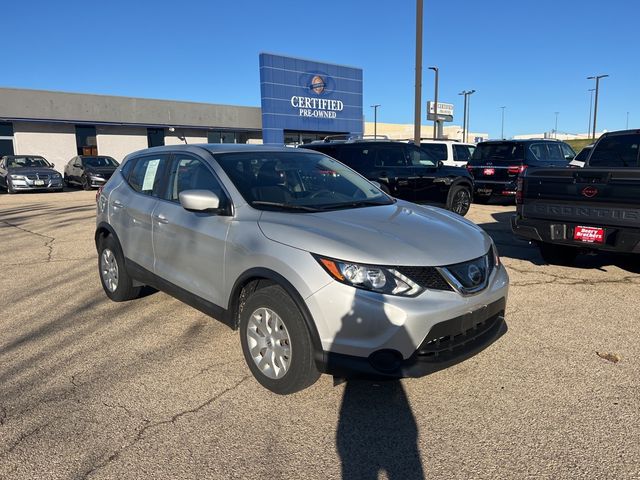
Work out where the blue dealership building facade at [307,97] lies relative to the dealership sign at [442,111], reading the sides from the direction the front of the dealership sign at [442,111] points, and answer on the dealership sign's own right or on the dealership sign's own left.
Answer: on the dealership sign's own right

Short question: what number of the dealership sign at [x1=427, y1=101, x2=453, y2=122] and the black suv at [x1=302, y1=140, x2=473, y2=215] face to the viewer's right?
1

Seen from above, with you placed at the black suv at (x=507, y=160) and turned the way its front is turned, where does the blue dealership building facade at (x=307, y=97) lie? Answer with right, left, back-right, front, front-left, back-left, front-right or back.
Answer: left

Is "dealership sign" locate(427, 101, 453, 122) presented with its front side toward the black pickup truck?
yes

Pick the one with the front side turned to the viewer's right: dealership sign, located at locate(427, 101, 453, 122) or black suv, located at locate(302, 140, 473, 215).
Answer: the black suv

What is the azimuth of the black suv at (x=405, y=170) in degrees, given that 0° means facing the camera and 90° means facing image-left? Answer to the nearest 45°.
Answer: approximately 270°

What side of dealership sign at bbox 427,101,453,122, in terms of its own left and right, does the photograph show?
front

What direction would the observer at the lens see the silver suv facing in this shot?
facing the viewer and to the right of the viewer

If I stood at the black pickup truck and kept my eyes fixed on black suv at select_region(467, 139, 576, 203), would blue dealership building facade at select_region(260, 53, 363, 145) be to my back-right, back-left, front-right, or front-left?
front-left

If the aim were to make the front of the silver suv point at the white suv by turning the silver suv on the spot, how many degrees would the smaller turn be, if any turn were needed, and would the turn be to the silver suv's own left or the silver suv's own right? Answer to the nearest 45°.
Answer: approximately 135° to the silver suv's own left

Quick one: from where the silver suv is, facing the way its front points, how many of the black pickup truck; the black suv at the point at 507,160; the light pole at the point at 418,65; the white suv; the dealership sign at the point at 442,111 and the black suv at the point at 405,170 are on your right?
0

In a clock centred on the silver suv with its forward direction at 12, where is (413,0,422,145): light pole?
The light pole is roughly at 8 o'clock from the silver suv.

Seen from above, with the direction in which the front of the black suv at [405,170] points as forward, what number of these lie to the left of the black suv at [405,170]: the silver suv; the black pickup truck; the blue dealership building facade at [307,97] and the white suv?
2

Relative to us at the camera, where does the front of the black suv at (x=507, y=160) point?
facing away from the viewer and to the right of the viewer

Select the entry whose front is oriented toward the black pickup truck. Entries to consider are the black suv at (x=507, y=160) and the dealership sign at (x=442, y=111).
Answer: the dealership sign

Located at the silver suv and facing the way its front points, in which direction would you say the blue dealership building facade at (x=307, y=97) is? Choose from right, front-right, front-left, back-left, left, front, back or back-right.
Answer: back-left

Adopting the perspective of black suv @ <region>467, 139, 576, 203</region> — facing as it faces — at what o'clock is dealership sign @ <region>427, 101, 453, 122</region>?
The dealership sign is roughly at 10 o'clock from the black suv.

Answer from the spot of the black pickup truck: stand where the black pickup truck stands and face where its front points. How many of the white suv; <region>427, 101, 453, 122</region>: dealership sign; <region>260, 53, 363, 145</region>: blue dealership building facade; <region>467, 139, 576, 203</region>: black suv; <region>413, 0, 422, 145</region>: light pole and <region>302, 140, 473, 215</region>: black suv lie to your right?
0

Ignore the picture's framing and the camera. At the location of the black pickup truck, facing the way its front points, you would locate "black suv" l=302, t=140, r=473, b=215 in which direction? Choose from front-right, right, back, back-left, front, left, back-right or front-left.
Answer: left
